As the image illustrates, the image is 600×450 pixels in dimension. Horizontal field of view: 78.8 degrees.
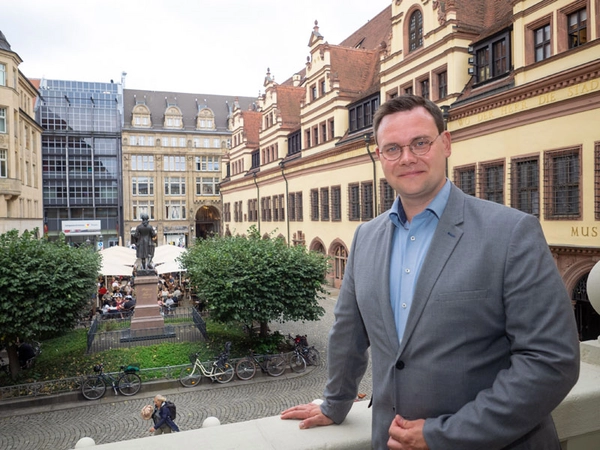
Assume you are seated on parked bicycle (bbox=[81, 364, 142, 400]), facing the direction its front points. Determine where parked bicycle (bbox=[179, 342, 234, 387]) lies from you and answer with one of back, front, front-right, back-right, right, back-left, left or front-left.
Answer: back

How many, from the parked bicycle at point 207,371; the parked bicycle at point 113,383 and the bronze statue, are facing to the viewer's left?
2

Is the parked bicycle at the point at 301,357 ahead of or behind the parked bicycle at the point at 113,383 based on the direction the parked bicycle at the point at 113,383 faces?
behind

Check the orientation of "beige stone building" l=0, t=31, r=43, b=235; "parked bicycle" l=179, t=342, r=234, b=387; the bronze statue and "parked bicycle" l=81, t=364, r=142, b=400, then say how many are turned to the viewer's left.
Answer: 2

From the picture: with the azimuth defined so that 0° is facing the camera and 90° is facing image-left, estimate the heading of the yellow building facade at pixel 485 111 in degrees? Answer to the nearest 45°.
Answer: approximately 45°

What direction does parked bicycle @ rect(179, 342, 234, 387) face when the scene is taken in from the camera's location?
facing to the left of the viewer
